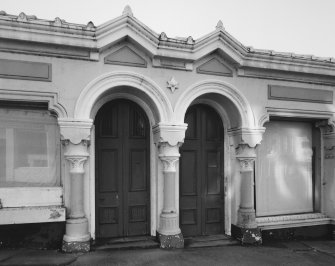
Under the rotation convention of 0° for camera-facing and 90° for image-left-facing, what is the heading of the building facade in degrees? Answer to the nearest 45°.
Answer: approximately 0°
